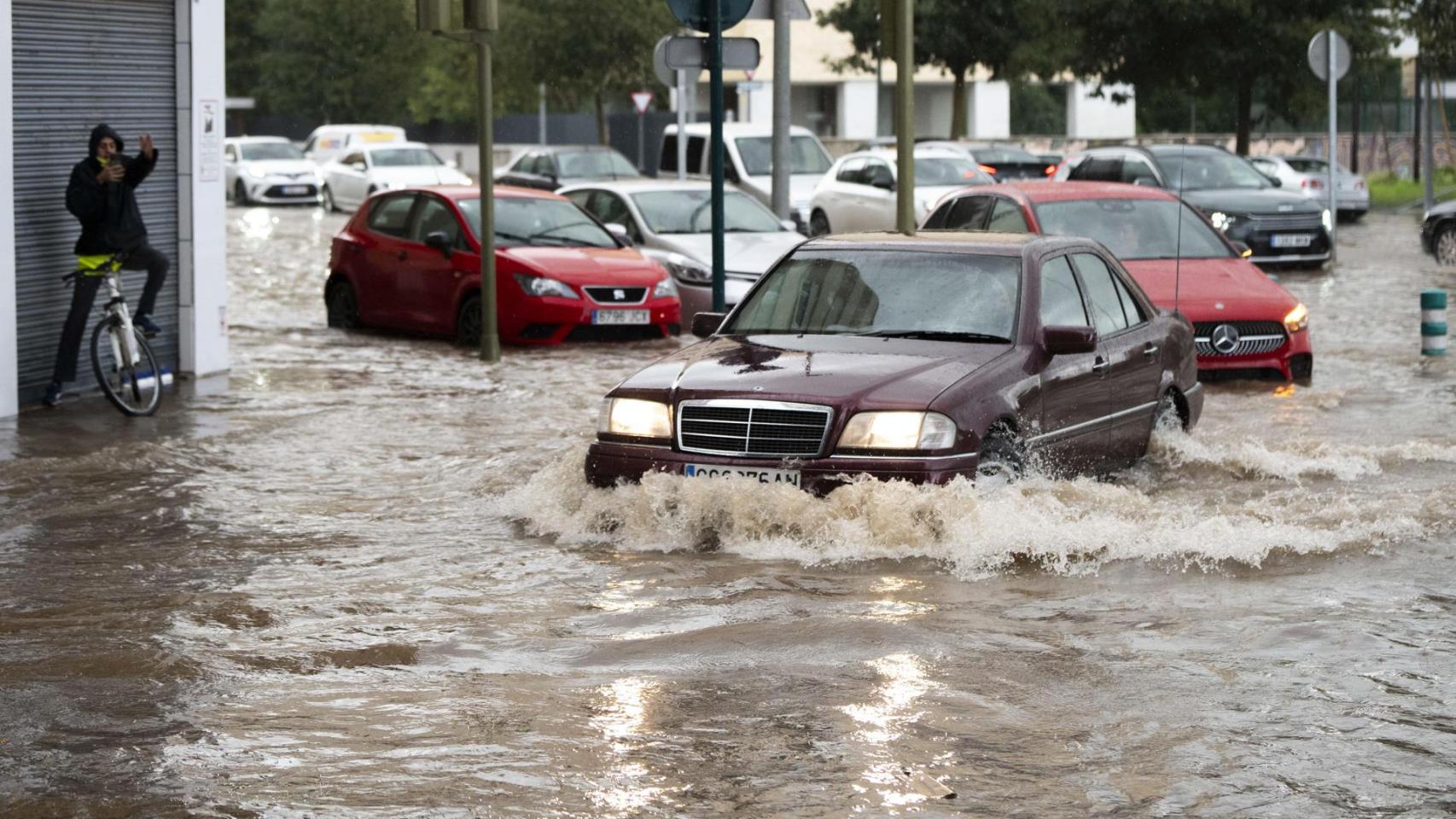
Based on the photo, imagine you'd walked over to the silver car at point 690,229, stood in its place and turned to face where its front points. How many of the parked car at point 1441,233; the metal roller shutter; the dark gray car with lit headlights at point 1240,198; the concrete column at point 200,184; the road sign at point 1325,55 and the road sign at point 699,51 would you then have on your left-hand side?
3

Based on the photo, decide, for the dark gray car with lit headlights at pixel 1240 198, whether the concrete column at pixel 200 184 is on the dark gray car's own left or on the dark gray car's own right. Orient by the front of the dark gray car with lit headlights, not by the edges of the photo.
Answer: on the dark gray car's own right

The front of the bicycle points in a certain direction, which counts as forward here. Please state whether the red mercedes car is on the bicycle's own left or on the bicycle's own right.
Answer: on the bicycle's own left

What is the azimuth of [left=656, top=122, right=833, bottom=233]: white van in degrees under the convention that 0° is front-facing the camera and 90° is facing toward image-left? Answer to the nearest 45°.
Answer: approximately 315°

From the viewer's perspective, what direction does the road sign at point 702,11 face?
away from the camera

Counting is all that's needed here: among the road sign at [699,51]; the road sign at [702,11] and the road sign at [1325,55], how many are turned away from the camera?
3

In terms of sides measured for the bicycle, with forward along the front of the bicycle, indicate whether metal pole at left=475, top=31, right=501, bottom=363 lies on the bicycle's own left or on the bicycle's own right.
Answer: on the bicycle's own left

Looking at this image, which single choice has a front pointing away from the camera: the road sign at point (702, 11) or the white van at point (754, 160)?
the road sign

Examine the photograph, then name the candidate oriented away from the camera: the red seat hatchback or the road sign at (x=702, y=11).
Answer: the road sign

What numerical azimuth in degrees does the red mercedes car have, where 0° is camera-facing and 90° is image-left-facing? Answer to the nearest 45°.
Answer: approximately 315°

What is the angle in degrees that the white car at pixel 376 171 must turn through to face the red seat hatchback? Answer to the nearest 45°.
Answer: approximately 45° to its right

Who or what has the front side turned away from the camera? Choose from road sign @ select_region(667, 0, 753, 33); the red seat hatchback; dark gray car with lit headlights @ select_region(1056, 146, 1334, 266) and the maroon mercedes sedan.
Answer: the road sign

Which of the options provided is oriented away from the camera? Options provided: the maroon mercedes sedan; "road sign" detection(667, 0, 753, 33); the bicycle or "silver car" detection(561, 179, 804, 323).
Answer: the road sign

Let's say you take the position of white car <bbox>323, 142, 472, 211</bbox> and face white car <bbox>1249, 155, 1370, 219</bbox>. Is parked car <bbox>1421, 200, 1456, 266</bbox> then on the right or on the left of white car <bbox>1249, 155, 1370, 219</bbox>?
right

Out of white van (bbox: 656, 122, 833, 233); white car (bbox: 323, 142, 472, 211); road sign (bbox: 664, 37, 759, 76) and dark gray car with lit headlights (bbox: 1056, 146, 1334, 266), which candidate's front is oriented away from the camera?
the road sign

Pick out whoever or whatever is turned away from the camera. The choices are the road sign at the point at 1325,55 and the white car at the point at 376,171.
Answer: the road sign
